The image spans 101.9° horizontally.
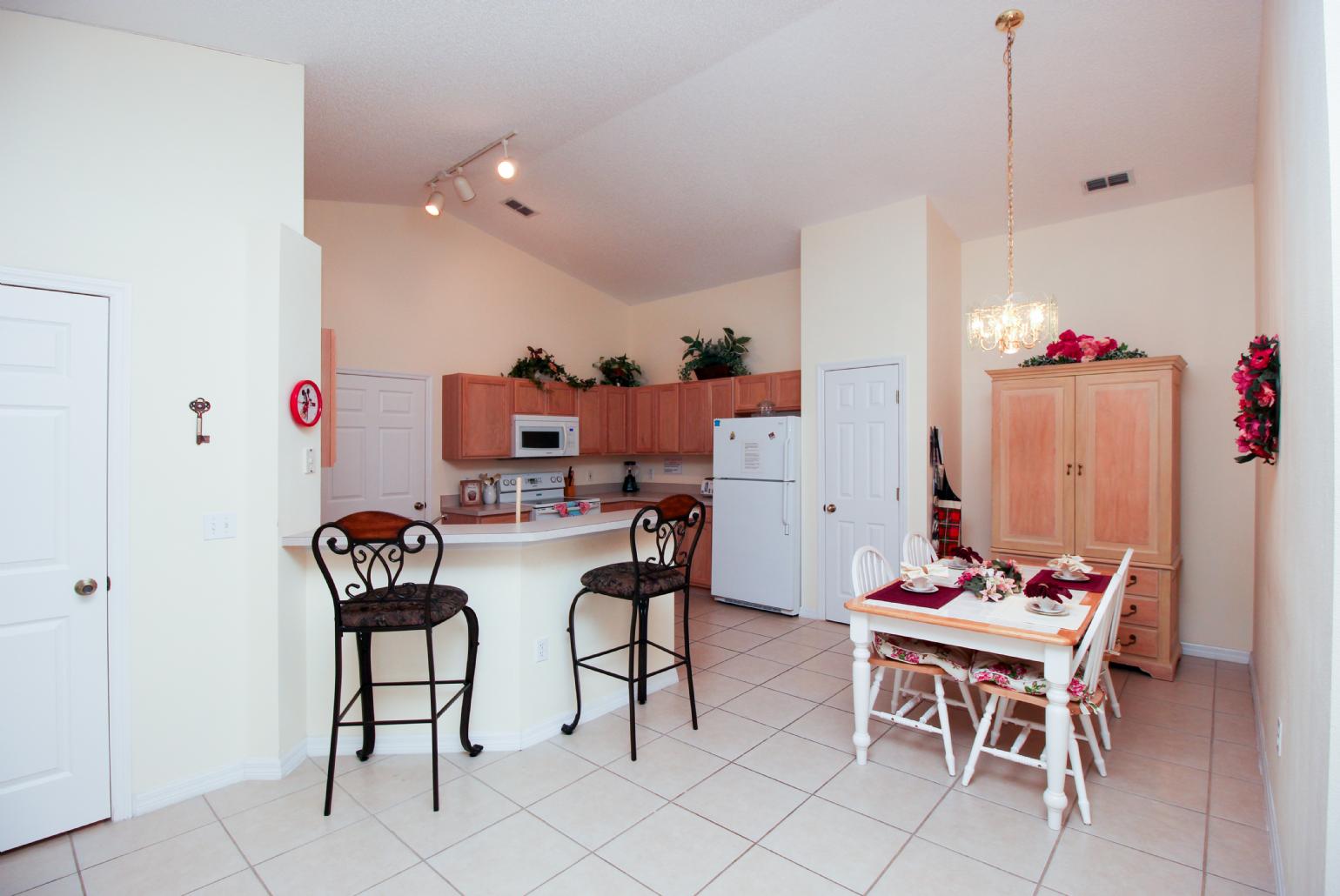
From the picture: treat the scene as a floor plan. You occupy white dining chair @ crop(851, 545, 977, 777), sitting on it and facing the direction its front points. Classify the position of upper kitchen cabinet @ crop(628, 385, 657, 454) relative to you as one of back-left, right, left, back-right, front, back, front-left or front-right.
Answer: back

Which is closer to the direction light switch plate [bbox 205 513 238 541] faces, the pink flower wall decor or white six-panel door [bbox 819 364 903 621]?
the pink flower wall decor

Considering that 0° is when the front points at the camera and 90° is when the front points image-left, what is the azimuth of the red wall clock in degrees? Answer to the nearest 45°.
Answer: approximately 315°

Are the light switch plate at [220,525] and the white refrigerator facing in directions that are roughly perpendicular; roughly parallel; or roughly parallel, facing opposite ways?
roughly perpendicular

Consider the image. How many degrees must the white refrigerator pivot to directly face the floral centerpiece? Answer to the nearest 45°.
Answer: approximately 90° to its left

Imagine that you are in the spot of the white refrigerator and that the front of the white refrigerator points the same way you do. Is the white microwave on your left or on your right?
on your right
